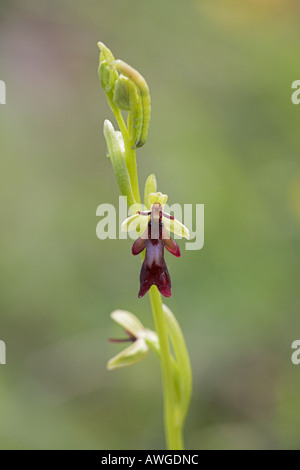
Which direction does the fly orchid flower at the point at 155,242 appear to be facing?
toward the camera

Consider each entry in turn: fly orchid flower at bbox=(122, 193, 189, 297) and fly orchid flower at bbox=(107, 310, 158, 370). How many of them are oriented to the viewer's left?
1

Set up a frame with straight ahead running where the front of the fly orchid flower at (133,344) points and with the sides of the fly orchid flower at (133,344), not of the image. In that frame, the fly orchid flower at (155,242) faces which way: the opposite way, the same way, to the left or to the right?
to the left

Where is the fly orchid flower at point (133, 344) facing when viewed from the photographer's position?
facing to the left of the viewer

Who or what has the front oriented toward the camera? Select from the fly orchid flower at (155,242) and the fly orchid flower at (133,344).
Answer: the fly orchid flower at (155,242)
